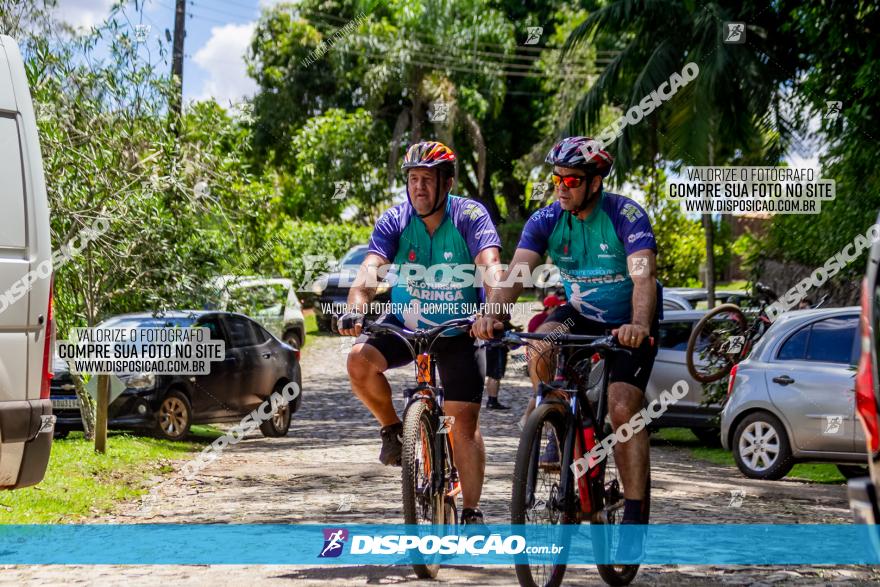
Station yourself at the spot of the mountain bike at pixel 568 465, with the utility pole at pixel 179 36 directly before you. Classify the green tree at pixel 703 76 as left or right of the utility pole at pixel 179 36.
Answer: right

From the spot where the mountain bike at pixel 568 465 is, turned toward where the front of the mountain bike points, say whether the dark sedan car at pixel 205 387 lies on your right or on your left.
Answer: on your right

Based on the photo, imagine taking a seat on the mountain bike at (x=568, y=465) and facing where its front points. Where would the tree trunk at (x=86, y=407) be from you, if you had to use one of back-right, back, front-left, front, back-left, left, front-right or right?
right

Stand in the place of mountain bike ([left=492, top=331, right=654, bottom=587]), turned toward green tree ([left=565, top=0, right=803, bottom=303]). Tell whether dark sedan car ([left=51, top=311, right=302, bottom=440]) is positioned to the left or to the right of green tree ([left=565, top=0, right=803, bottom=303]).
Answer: left

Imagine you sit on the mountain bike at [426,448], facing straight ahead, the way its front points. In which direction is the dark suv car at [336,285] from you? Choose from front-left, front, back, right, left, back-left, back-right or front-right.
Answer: back

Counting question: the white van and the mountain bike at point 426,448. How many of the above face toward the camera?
1

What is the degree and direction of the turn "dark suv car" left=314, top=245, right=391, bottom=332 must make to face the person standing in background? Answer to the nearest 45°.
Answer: approximately 45° to its left

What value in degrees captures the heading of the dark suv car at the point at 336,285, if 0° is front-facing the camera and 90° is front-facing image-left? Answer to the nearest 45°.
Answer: approximately 45°

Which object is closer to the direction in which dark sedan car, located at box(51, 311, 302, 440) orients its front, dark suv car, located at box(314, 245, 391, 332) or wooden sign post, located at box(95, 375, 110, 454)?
the wooden sign post

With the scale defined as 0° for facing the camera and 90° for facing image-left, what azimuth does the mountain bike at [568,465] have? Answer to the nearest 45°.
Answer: approximately 45°
